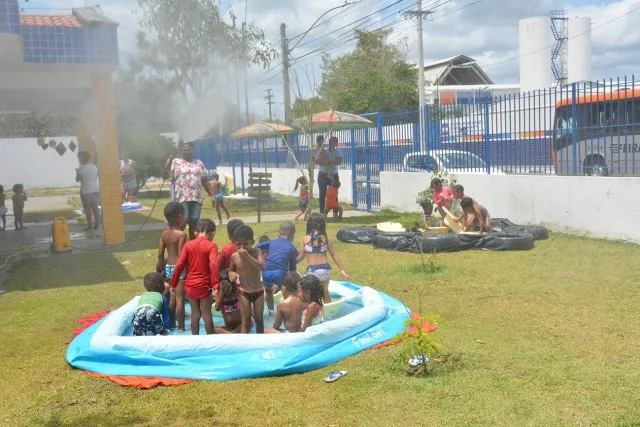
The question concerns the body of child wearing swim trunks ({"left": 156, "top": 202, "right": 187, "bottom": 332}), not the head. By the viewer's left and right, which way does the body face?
facing away from the viewer and to the right of the viewer

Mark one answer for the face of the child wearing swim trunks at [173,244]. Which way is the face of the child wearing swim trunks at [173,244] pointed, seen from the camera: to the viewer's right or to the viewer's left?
to the viewer's right
